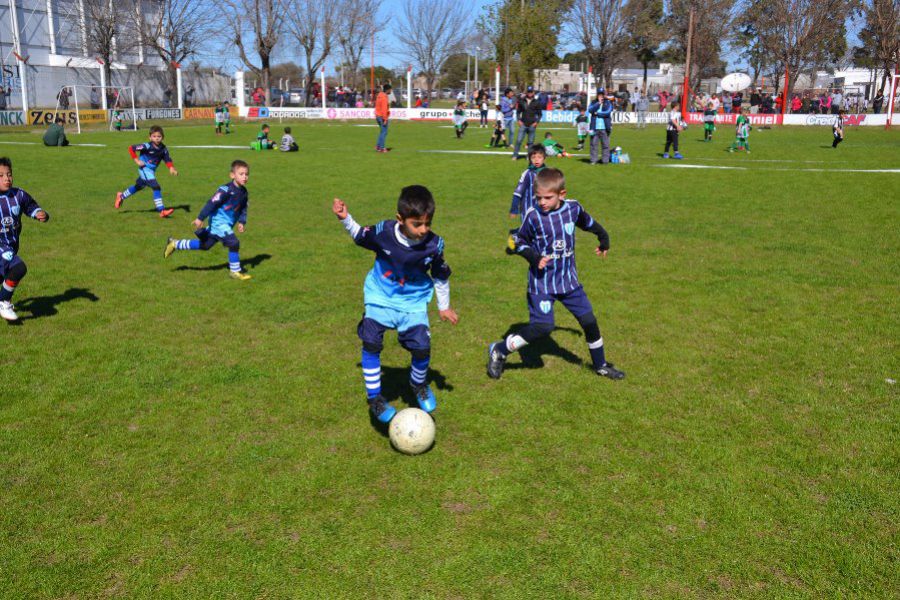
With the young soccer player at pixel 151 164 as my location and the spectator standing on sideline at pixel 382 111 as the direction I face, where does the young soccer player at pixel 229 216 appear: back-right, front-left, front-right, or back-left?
back-right

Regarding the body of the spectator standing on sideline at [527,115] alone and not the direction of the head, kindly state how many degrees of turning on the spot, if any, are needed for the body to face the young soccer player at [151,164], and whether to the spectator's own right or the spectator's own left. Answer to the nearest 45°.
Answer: approximately 45° to the spectator's own right

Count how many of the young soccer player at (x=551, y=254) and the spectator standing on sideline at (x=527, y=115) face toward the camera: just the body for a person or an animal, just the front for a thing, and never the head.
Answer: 2

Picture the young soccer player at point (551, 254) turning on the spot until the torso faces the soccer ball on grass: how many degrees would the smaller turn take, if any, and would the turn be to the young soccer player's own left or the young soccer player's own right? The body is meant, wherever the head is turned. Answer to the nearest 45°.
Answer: approximately 45° to the young soccer player's own right

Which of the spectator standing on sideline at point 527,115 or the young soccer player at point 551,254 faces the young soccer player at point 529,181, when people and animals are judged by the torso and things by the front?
the spectator standing on sideline

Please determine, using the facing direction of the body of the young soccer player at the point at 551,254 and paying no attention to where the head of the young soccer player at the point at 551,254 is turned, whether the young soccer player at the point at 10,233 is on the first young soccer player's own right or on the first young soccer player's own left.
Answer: on the first young soccer player's own right

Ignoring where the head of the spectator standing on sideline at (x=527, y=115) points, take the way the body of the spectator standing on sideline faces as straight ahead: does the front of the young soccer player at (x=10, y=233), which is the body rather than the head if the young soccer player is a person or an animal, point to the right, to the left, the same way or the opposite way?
to the left

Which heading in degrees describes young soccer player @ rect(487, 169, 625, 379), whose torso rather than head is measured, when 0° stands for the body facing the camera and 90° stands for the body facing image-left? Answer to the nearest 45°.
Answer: approximately 0°

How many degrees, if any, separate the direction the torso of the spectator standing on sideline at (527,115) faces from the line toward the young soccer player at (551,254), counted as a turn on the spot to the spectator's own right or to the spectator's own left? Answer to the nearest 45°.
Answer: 0° — they already face them
